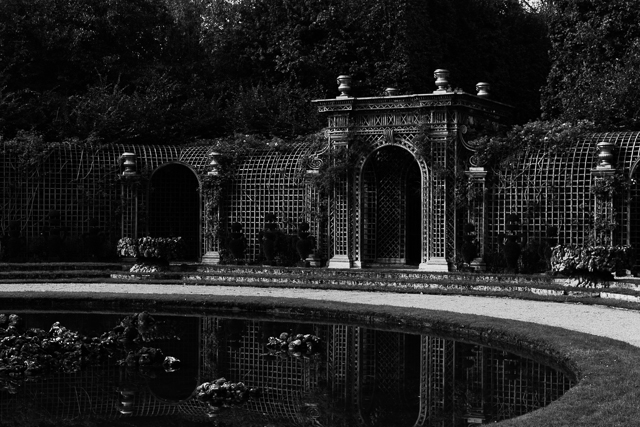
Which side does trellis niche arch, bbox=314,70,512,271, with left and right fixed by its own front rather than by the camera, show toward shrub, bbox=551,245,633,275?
left

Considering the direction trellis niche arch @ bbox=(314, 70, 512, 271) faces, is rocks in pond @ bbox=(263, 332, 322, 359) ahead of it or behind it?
ahead

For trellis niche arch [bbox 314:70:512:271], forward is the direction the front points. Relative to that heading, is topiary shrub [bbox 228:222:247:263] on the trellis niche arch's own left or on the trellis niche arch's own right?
on the trellis niche arch's own right

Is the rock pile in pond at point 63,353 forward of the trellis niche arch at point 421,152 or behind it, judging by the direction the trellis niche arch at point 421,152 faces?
forward

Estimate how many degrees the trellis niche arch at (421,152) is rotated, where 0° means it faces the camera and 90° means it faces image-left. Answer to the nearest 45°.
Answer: approximately 45°

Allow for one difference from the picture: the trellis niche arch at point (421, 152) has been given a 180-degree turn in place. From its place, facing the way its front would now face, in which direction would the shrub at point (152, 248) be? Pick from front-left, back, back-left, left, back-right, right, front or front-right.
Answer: back-left

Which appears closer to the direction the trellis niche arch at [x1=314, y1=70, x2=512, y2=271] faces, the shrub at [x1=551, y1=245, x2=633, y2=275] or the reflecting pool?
the reflecting pool
